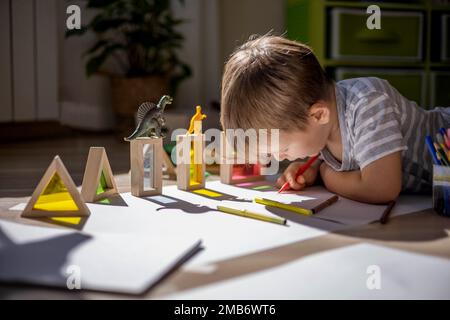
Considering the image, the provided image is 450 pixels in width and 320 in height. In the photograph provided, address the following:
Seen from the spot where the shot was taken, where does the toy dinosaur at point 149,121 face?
facing to the right of the viewer

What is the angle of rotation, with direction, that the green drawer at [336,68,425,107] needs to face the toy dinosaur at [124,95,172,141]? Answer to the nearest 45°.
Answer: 0° — it already faces it

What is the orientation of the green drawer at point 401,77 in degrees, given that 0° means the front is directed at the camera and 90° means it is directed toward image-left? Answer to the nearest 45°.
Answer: approximately 0°

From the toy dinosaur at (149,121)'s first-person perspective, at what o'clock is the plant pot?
The plant pot is roughly at 9 o'clock from the toy dinosaur.

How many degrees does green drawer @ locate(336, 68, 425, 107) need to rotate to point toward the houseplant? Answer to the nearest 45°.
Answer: approximately 90° to its right

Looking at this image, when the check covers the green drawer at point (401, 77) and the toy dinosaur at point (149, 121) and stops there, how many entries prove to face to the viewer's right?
1

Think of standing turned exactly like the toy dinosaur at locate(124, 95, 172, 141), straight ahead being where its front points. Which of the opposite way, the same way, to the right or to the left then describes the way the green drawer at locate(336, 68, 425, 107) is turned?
to the right
